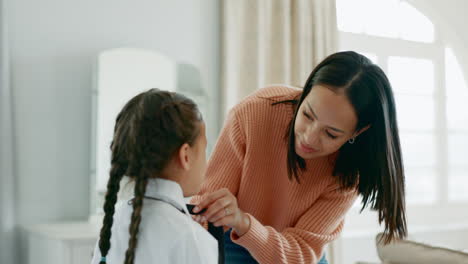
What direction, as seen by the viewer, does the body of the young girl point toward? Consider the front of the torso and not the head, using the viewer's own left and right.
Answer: facing away from the viewer and to the right of the viewer

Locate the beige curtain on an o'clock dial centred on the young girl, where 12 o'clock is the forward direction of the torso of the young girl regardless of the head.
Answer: The beige curtain is roughly at 11 o'clock from the young girl.

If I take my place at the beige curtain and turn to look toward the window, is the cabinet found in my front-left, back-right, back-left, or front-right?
back-right

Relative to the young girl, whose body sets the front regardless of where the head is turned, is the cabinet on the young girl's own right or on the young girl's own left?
on the young girl's own left

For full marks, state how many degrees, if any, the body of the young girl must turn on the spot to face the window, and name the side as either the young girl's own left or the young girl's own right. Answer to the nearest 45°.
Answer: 0° — they already face it

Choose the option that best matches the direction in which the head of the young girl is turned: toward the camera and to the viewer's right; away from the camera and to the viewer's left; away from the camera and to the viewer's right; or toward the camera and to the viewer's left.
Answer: away from the camera and to the viewer's right

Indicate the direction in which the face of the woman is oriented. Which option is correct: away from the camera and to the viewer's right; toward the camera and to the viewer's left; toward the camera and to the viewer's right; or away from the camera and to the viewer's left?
toward the camera and to the viewer's left

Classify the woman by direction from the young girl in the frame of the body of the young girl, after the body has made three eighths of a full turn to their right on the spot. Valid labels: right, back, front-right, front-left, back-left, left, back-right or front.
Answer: back-left

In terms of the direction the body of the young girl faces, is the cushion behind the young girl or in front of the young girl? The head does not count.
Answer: in front
